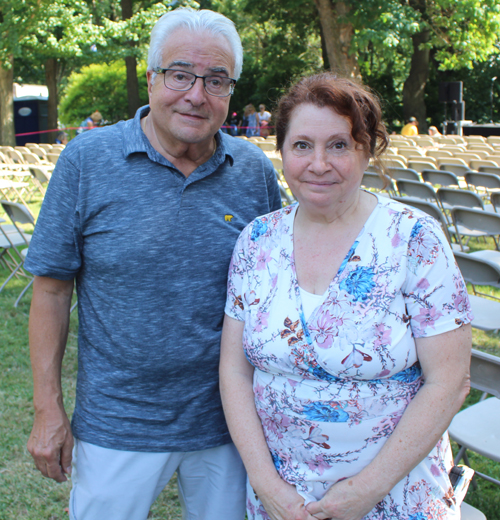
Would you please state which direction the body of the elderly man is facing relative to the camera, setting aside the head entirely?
toward the camera

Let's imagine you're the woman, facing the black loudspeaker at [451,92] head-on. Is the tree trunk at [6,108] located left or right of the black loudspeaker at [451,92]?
left

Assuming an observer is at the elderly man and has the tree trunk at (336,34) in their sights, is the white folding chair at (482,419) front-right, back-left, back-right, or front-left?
front-right

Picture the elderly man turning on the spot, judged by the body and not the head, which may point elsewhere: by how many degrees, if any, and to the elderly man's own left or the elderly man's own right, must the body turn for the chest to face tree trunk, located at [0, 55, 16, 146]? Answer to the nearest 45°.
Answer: approximately 180°

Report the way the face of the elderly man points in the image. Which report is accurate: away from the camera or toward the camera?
toward the camera

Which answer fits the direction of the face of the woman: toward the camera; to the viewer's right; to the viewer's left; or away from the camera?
toward the camera

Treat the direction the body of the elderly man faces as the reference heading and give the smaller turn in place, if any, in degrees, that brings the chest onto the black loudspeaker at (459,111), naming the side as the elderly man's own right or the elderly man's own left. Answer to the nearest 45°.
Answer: approximately 135° to the elderly man's own left
